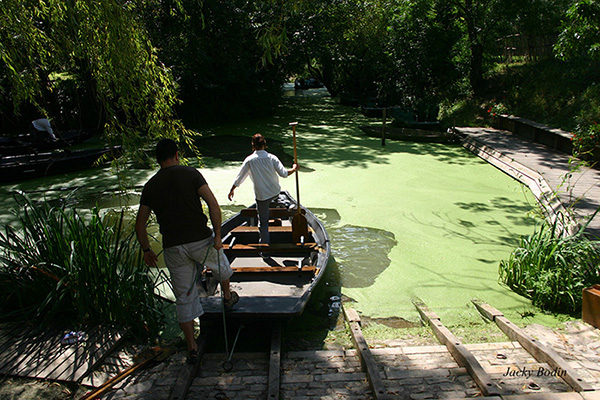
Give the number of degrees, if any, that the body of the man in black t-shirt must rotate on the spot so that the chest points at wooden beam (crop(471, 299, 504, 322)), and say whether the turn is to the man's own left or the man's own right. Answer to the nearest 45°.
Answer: approximately 90° to the man's own right

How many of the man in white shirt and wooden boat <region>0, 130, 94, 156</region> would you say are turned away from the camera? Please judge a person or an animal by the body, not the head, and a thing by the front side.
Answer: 1

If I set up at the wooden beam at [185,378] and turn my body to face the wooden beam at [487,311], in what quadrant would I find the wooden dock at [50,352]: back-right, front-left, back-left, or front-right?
back-left

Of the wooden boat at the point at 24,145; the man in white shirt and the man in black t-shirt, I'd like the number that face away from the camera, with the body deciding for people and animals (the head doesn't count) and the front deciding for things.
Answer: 2

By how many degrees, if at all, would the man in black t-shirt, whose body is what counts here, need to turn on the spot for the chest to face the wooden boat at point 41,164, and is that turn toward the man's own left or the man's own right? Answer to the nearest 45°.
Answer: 0° — they already face it

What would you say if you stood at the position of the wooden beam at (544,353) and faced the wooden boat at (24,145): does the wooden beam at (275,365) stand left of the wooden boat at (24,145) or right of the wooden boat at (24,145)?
left

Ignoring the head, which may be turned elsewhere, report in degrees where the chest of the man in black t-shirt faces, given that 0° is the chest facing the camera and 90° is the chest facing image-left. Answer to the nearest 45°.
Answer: approximately 180°

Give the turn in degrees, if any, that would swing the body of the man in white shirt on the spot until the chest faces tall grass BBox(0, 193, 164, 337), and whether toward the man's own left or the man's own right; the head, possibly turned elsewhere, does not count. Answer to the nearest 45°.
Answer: approximately 135° to the man's own left

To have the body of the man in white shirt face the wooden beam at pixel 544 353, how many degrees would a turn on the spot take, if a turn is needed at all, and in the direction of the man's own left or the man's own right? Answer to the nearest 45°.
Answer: approximately 135° to the man's own right

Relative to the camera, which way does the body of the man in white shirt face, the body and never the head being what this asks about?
away from the camera
